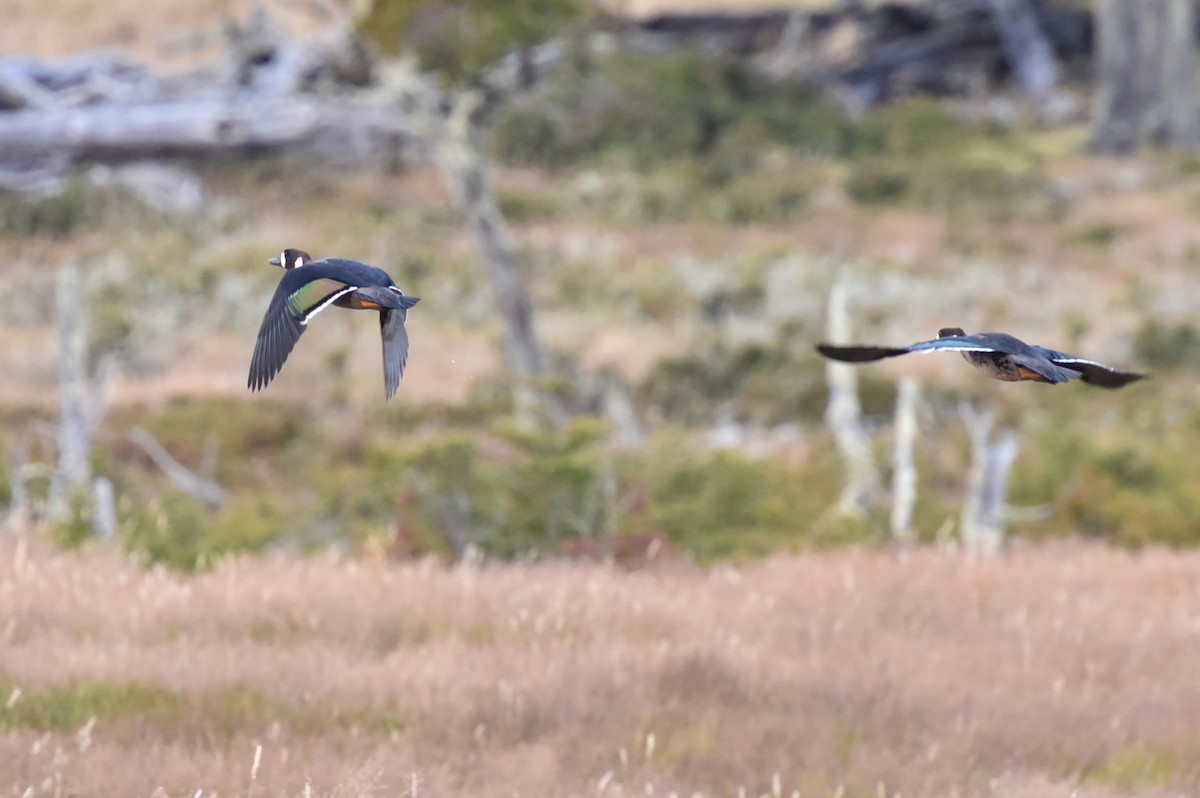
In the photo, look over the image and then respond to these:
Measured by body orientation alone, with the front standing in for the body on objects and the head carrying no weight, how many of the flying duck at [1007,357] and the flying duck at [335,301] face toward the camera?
0

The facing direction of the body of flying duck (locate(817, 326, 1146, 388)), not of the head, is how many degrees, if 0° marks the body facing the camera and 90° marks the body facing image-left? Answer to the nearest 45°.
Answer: approximately 135°

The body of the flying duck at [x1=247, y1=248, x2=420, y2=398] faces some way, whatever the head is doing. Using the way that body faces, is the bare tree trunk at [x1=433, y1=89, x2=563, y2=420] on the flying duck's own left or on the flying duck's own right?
on the flying duck's own right

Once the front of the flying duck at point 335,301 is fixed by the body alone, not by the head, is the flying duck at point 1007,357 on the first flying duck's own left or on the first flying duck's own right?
on the first flying duck's own right

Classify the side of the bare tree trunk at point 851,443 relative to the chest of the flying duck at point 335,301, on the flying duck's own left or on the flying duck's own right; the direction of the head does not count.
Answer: on the flying duck's own right

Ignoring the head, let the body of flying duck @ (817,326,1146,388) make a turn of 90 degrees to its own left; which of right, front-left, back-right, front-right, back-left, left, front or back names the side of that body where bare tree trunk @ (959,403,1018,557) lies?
back-right

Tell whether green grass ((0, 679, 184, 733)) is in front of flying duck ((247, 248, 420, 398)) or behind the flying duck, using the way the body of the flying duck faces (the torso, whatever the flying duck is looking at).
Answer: in front

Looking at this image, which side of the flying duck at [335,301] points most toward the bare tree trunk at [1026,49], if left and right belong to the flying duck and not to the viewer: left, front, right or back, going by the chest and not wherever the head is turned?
right

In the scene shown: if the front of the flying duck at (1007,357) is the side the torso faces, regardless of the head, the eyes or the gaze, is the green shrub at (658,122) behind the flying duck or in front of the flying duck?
in front

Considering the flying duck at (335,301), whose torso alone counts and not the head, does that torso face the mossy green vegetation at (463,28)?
no

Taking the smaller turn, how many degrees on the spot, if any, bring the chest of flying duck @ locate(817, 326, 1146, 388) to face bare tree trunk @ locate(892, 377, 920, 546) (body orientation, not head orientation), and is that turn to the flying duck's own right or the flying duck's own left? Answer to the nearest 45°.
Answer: approximately 45° to the flying duck's own right

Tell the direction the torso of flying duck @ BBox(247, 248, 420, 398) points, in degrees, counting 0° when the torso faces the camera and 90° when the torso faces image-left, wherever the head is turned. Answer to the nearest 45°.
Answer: approximately 135°

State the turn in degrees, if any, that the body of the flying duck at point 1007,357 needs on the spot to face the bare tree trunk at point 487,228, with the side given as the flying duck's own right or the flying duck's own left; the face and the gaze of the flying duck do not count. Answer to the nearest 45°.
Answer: approximately 45° to the flying duck's own right

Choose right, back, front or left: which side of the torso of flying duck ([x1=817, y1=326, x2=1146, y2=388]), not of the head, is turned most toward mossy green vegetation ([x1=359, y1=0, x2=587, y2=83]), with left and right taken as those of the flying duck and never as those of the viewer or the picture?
front

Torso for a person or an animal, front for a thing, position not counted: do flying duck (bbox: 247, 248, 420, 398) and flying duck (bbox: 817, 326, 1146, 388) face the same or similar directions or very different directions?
same or similar directions
